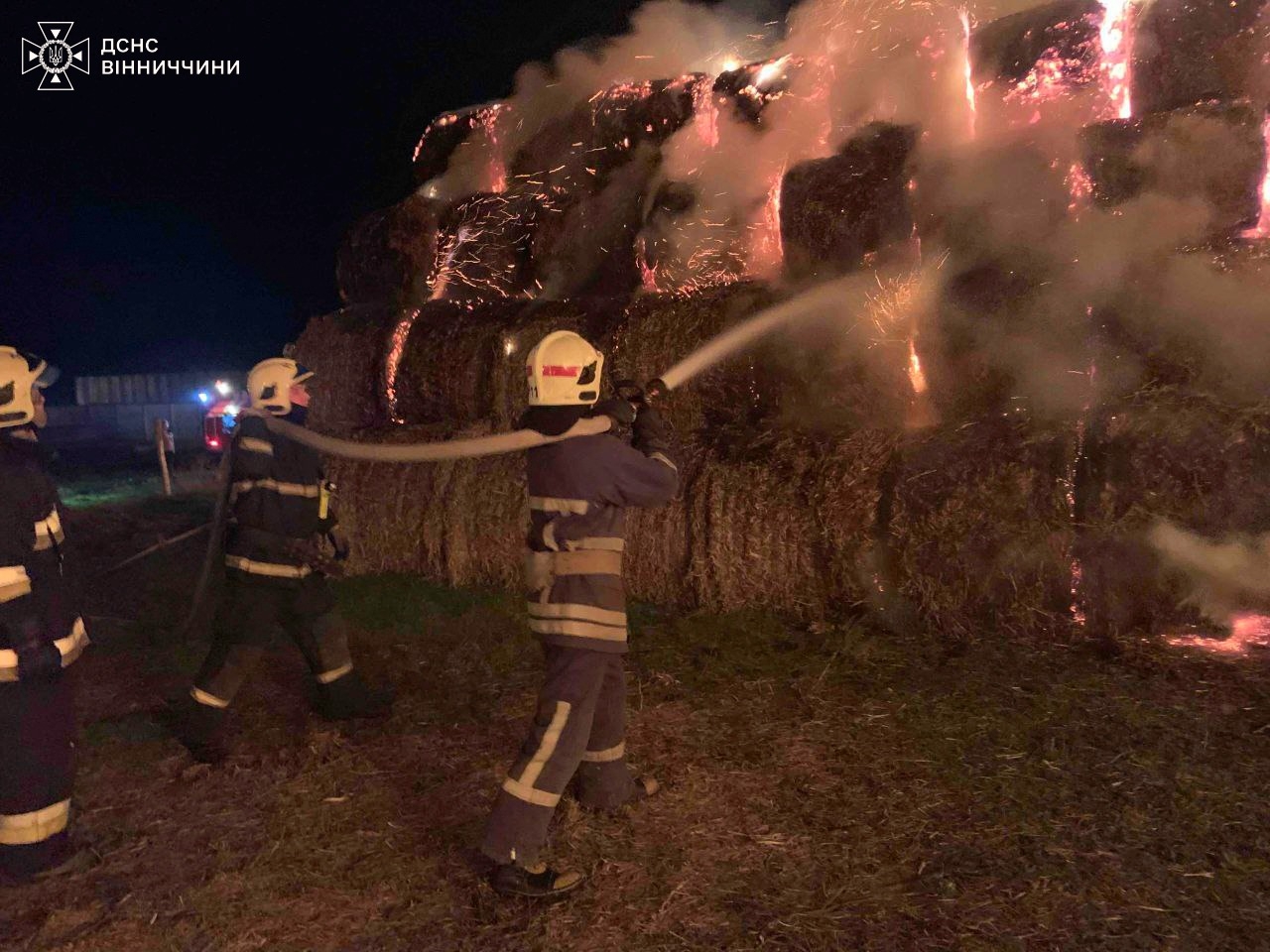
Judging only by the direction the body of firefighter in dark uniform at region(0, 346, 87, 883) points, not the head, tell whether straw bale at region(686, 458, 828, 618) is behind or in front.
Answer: in front

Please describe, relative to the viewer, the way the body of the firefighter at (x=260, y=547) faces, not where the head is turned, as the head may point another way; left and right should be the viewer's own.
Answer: facing to the right of the viewer

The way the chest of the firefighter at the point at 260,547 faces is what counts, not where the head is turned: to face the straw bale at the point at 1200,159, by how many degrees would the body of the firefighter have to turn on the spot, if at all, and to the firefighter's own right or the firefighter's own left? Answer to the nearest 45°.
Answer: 0° — they already face it

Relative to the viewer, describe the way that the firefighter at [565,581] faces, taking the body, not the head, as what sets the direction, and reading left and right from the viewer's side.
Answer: facing away from the viewer and to the right of the viewer

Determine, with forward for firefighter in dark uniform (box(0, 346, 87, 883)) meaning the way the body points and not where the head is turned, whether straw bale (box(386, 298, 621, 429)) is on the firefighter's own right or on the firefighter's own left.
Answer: on the firefighter's own left

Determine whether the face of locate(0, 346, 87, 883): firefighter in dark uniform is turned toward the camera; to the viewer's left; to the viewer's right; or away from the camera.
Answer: to the viewer's right

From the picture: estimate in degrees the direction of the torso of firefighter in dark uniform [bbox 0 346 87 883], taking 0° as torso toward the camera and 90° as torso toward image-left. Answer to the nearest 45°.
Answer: approximately 270°

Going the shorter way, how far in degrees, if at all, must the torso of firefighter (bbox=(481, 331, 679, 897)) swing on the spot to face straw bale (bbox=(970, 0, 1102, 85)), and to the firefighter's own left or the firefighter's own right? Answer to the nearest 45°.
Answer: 0° — they already face it

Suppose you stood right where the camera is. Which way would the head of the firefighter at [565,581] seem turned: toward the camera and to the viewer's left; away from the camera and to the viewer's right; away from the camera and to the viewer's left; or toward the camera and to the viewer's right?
away from the camera and to the viewer's right

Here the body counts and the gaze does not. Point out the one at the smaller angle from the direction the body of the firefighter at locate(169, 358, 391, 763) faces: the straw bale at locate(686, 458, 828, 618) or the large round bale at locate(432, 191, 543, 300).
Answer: the straw bale
